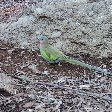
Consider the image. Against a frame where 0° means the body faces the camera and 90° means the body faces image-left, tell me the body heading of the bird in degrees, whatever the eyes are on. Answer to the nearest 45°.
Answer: approximately 90°
